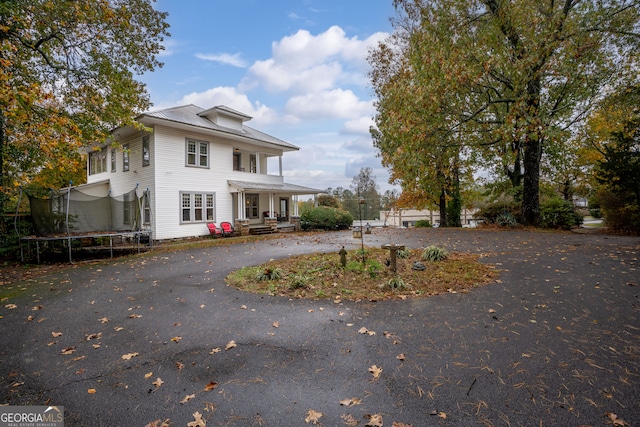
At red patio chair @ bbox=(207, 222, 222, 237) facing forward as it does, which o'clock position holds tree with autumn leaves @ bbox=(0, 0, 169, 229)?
The tree with autumn leaves is roughly at 3 o'clock from the red patio chair.

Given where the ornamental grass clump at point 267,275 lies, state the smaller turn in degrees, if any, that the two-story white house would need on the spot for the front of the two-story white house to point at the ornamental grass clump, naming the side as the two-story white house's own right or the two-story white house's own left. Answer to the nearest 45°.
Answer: approximately 45° to the two-story white house's own right

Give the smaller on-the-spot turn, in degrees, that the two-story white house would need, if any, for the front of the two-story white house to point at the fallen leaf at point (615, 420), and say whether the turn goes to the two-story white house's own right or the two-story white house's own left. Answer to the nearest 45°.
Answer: approximately 45° to the two-story white house's own right

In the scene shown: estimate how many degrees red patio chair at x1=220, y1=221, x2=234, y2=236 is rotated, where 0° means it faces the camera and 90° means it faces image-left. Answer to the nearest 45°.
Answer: approximately 315°

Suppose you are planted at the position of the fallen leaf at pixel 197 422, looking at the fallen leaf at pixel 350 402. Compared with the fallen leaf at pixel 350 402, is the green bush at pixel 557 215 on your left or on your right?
left
